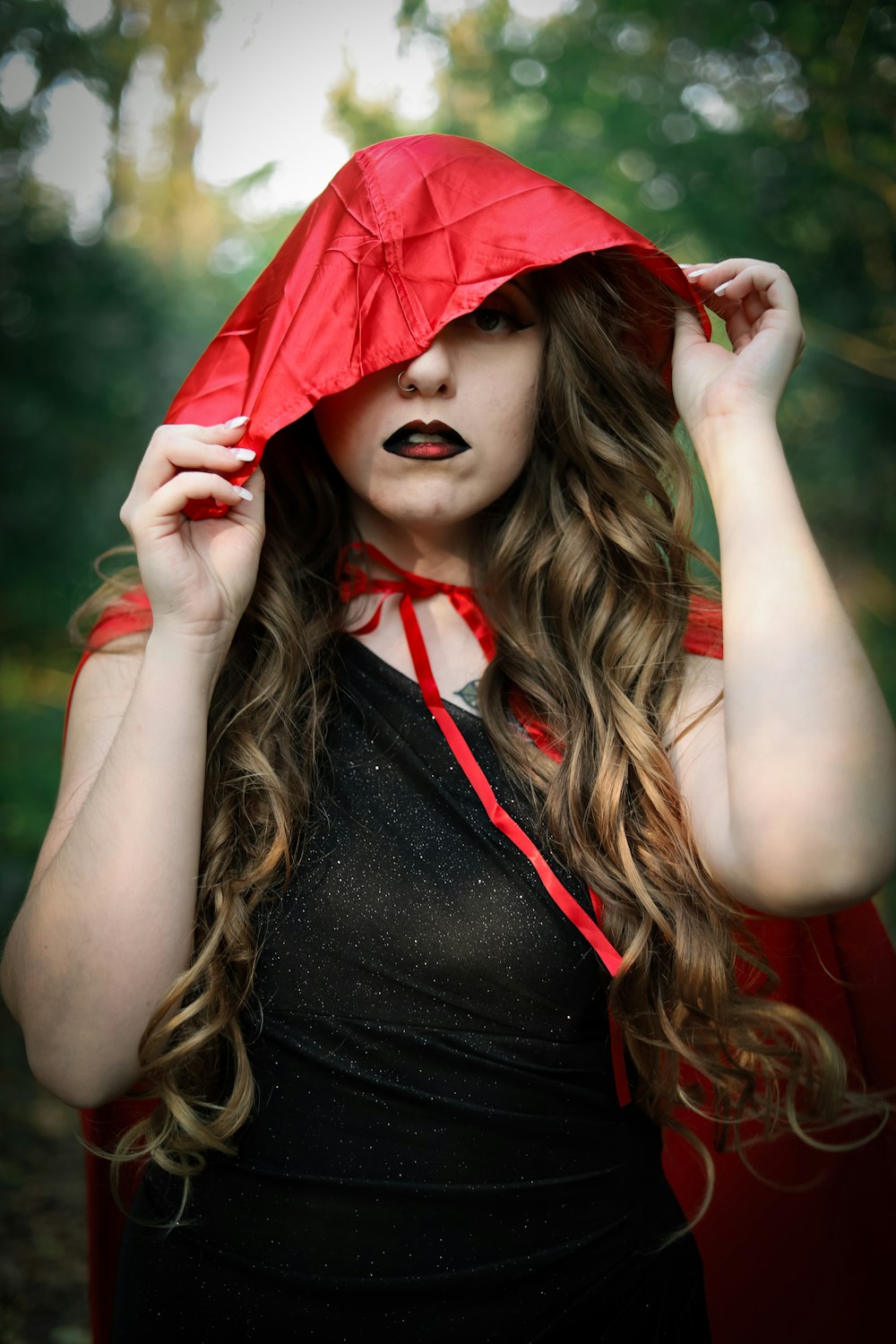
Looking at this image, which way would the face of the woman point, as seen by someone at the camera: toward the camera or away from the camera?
toward the camera

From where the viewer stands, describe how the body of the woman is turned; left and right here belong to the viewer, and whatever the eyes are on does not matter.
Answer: facing the viewer
